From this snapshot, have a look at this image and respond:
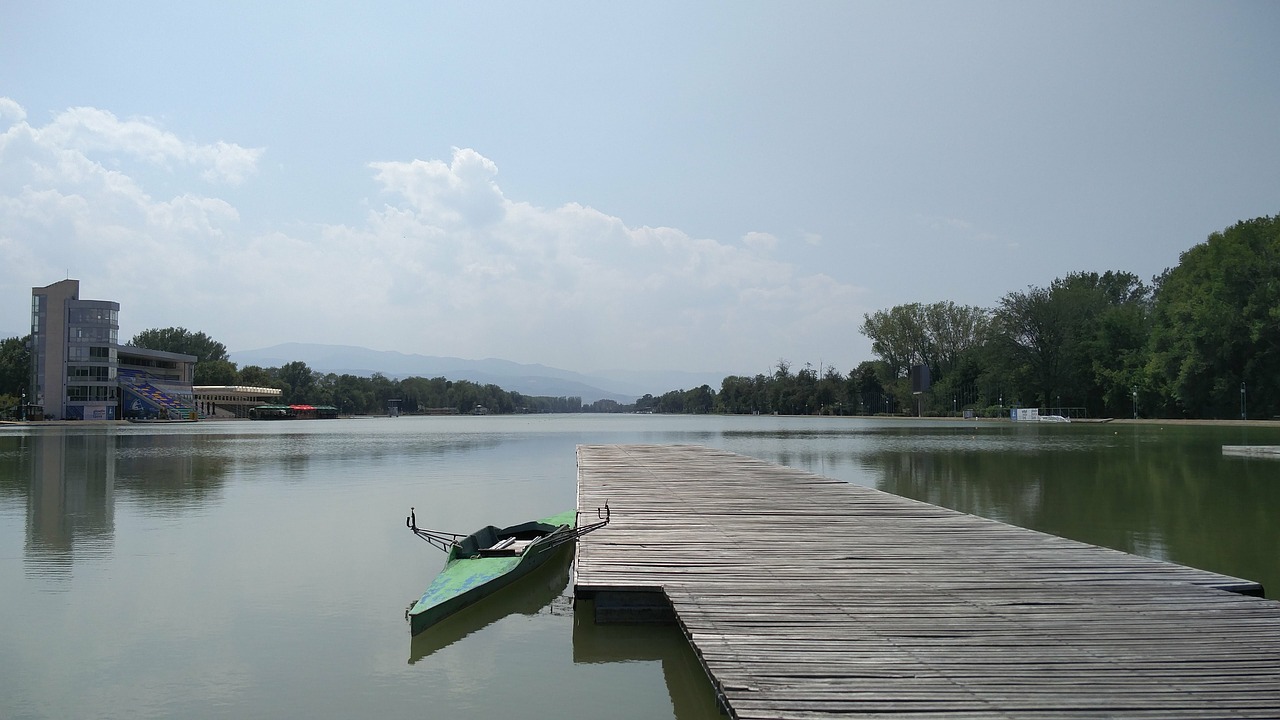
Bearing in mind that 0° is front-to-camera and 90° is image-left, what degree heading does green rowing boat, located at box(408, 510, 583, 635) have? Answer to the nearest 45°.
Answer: approximately 45°
